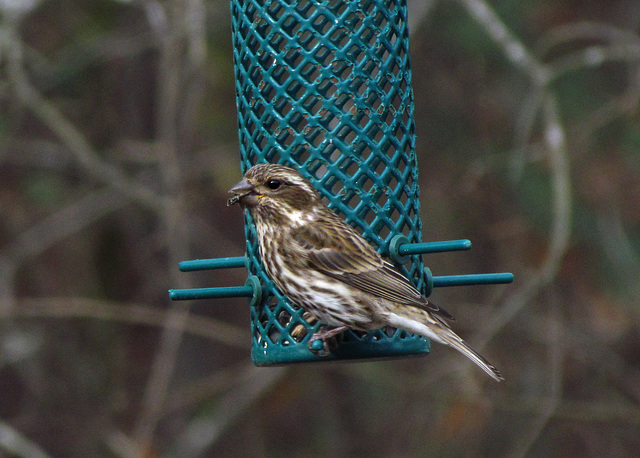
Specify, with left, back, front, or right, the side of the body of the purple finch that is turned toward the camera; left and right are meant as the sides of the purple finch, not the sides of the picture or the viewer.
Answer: left

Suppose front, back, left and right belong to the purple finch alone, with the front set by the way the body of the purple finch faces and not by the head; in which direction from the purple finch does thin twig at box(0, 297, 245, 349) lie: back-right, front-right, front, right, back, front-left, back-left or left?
front-right
